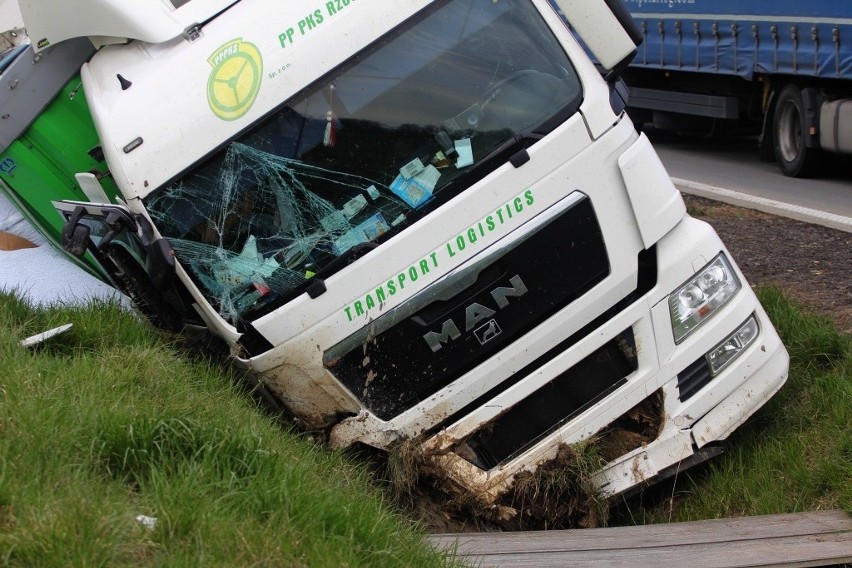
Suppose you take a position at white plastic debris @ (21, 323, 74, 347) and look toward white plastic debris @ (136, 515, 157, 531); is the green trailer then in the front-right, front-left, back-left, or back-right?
back-left

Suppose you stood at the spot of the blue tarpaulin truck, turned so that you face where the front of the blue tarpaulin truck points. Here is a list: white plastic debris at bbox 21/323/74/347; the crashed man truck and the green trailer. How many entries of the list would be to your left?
0

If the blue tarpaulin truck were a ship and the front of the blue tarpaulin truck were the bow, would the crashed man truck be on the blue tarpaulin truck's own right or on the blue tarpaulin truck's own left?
on the blue tarpaulin truck's own right

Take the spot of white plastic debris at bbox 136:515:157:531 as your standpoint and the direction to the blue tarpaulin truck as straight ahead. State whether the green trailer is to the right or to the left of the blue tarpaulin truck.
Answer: left

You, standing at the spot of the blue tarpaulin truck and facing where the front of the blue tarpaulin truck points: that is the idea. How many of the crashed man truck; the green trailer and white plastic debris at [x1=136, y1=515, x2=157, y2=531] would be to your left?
0

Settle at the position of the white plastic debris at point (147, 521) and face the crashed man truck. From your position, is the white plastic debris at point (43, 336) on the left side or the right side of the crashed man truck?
left

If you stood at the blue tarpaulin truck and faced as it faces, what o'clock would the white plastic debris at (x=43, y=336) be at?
The white plastic debris is roughly at 2 o'clock from the blue tarpaulin truck.

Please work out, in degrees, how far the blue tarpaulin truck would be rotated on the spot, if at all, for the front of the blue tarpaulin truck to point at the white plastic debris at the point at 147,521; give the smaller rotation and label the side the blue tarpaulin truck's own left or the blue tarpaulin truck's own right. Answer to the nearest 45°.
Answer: approximately 45° to the blue tarpaulin truck's own right

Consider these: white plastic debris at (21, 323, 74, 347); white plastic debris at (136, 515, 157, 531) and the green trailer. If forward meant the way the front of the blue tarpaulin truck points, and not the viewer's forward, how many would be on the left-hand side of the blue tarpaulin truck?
0

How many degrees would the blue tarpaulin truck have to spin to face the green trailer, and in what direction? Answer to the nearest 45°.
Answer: approximately 90° to its right

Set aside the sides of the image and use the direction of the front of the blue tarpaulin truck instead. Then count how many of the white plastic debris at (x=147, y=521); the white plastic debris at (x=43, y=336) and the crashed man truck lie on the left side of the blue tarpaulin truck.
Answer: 0
